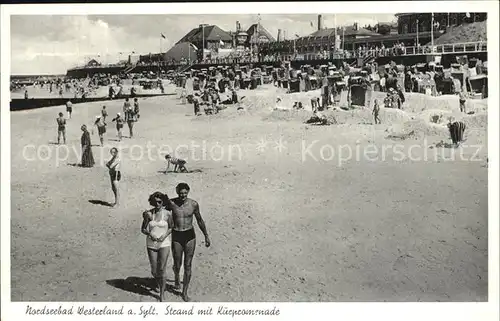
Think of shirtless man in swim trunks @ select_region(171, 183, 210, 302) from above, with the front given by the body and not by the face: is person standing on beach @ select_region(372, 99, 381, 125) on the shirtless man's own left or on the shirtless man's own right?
on the shirtless man's own left

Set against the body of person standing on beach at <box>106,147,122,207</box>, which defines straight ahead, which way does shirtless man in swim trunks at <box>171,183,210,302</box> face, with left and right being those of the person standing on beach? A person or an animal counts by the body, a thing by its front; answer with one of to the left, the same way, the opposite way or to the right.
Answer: to the left

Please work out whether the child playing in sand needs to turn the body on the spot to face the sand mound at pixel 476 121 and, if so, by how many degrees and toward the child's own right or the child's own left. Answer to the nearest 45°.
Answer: approximately 180°

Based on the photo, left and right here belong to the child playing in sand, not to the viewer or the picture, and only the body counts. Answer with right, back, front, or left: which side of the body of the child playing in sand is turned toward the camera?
left

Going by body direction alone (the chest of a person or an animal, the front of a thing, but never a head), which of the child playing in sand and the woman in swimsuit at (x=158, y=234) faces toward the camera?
the woman in swimsuit

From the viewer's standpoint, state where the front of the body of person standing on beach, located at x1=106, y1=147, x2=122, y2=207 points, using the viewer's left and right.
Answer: facing to the left of the viewer

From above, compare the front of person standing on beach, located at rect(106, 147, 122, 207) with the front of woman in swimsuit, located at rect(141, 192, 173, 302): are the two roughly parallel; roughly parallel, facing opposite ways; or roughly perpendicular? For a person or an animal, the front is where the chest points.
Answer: roughly perpendicular

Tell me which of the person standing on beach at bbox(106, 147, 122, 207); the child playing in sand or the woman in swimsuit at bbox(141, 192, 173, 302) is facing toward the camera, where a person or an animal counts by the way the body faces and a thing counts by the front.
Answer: the woman in swimsuit

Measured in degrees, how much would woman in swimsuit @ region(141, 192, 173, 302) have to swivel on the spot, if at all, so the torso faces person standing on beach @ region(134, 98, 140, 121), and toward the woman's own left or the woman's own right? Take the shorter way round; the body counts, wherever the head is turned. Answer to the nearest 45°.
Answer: approximately 180°

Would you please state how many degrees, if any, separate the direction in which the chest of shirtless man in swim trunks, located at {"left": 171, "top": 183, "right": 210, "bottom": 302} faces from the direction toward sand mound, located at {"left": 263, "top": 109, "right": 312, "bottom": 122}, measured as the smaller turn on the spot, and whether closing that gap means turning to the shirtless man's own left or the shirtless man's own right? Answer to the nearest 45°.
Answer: approximately 135° to the shirtless man's own left

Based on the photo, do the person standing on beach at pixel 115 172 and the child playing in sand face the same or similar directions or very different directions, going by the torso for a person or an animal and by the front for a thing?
same or similar directions

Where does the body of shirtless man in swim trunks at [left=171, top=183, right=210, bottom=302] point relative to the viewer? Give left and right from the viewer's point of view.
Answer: facing the viewer

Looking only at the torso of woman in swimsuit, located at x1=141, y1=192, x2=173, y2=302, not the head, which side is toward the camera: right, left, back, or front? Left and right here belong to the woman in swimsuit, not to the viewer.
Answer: front
